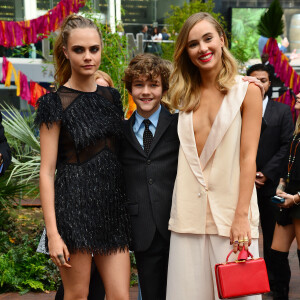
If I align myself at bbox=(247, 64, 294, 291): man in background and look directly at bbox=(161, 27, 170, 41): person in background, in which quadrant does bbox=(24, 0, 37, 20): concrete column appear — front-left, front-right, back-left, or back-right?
front-left

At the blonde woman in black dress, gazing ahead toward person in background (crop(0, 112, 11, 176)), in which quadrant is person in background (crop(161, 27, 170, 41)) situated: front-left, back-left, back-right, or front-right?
front-right

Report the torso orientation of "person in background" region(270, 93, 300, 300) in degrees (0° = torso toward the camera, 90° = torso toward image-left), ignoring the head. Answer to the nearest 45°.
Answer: approximately 45°

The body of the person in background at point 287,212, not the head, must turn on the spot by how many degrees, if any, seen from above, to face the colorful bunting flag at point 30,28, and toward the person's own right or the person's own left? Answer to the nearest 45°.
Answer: approximately 90° to the person's own right

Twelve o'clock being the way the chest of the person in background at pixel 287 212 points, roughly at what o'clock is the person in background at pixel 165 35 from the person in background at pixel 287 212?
the person in background at pixel 165 35 is roughly at 4 o'clock from the person in background at pixel 287 212.

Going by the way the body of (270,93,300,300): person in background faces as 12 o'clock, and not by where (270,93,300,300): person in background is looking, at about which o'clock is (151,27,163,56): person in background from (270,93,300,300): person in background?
(151,27,163,56): person in background is roughly at 4 o'clock from (270,93,300,300): person in background.

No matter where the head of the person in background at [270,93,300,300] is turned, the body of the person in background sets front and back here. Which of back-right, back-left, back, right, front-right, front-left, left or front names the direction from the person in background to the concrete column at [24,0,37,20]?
right

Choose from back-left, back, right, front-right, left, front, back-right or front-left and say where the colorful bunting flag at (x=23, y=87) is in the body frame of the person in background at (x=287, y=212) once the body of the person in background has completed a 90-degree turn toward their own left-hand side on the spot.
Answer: back
